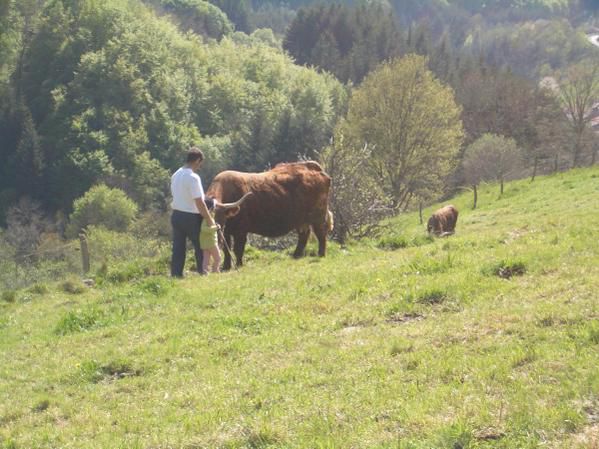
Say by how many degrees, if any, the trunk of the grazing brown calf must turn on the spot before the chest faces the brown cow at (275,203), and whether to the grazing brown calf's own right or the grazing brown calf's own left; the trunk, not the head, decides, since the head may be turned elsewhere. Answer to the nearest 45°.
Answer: approximately 45° to the grazing brown calf's own left

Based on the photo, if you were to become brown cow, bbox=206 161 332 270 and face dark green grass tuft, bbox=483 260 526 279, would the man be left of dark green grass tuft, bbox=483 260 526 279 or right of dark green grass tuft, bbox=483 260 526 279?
right

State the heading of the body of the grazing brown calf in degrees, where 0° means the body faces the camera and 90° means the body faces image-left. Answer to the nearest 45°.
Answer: approximately 45°

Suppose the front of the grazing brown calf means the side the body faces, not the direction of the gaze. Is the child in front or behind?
in front

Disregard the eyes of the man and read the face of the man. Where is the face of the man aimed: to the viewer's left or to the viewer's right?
to the viewer's right

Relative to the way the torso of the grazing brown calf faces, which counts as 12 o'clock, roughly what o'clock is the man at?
The man is roughly at 11 o'clock from the grazing brown calf.

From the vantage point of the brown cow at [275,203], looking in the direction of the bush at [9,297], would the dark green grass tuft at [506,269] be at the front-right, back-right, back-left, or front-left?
back-left
